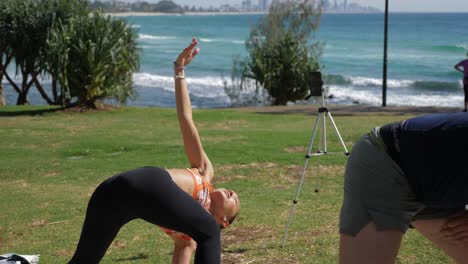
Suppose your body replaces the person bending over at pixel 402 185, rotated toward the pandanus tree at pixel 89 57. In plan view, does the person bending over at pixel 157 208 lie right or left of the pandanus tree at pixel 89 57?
left

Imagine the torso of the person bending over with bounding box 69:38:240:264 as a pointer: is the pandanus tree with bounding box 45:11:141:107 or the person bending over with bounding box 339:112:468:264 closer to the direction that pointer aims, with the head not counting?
the person bending over

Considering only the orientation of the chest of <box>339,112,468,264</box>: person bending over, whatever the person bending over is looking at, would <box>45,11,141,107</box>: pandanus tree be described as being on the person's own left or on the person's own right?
on the person's own left

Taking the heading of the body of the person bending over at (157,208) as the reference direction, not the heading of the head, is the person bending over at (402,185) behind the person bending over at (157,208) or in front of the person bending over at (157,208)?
in front

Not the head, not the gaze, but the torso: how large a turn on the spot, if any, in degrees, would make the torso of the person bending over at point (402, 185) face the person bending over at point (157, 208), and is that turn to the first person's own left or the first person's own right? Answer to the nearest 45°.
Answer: approximately 180°

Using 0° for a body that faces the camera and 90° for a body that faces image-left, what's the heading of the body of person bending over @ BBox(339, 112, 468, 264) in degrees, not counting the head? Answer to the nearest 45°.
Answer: approximately 270°
